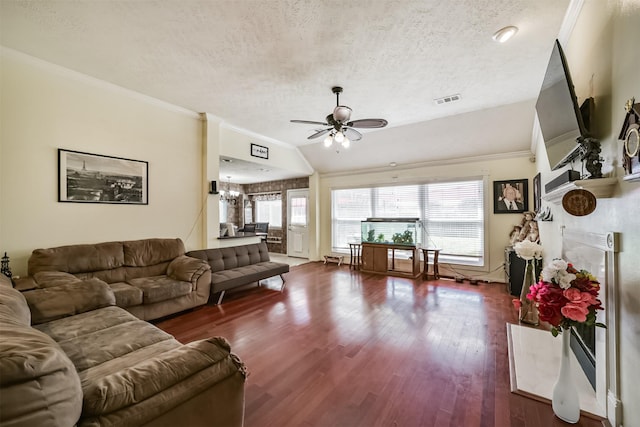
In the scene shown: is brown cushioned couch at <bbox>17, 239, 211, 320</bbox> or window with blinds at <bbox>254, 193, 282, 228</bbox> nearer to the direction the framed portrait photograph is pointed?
the brown cushioned couch

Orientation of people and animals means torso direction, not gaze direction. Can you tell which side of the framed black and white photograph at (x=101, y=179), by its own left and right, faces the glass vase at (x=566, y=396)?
front

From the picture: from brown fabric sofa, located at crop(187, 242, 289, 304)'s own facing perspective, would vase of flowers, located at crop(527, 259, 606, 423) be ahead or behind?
ahead

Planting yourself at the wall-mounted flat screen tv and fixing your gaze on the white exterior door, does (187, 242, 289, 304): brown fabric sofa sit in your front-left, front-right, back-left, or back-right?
front-left

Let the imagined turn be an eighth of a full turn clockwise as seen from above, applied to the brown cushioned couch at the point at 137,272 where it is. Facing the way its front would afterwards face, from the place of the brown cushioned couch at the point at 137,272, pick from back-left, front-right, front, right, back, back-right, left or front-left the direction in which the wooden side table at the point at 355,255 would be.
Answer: left

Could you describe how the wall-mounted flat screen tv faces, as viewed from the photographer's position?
facing the viewer and to the left of the viewer

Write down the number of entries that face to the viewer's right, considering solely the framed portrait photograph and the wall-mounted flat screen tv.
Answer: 0

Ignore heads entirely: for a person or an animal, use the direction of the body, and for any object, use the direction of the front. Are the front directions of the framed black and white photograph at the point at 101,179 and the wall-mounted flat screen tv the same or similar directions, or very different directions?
very different directions

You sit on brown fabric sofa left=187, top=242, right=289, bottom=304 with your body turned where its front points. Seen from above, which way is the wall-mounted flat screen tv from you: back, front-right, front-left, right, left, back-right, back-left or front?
front

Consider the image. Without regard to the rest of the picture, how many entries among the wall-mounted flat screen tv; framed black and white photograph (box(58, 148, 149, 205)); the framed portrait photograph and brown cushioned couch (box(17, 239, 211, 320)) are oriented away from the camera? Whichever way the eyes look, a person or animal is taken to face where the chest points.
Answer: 0

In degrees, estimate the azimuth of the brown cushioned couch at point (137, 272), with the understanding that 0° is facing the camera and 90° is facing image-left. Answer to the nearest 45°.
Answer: approximately 315°

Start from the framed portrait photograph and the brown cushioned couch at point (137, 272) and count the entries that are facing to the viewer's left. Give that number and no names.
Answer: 0

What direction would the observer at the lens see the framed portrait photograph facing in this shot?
facing the viewer

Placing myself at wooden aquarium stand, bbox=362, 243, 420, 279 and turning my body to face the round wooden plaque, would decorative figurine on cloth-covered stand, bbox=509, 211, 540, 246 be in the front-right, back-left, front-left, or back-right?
front-left
